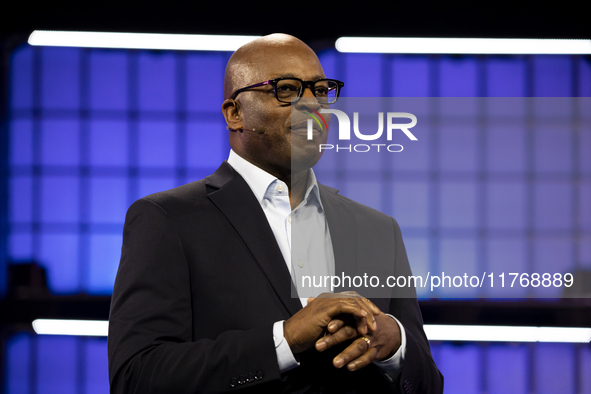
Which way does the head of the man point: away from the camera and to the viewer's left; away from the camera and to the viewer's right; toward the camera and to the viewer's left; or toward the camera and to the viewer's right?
toward the camera and to the viewer's right

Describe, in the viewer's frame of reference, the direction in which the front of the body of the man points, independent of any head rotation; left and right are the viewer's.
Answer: facing the viewer and to the right of the viewer
